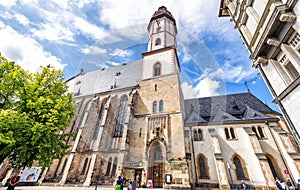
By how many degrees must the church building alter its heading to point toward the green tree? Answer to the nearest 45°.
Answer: approximately 45° to its right

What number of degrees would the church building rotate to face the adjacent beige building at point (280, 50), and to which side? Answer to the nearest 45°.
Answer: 0° — it already faces it

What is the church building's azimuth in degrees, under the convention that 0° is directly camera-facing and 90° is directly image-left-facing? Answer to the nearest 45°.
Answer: approximately 0°
